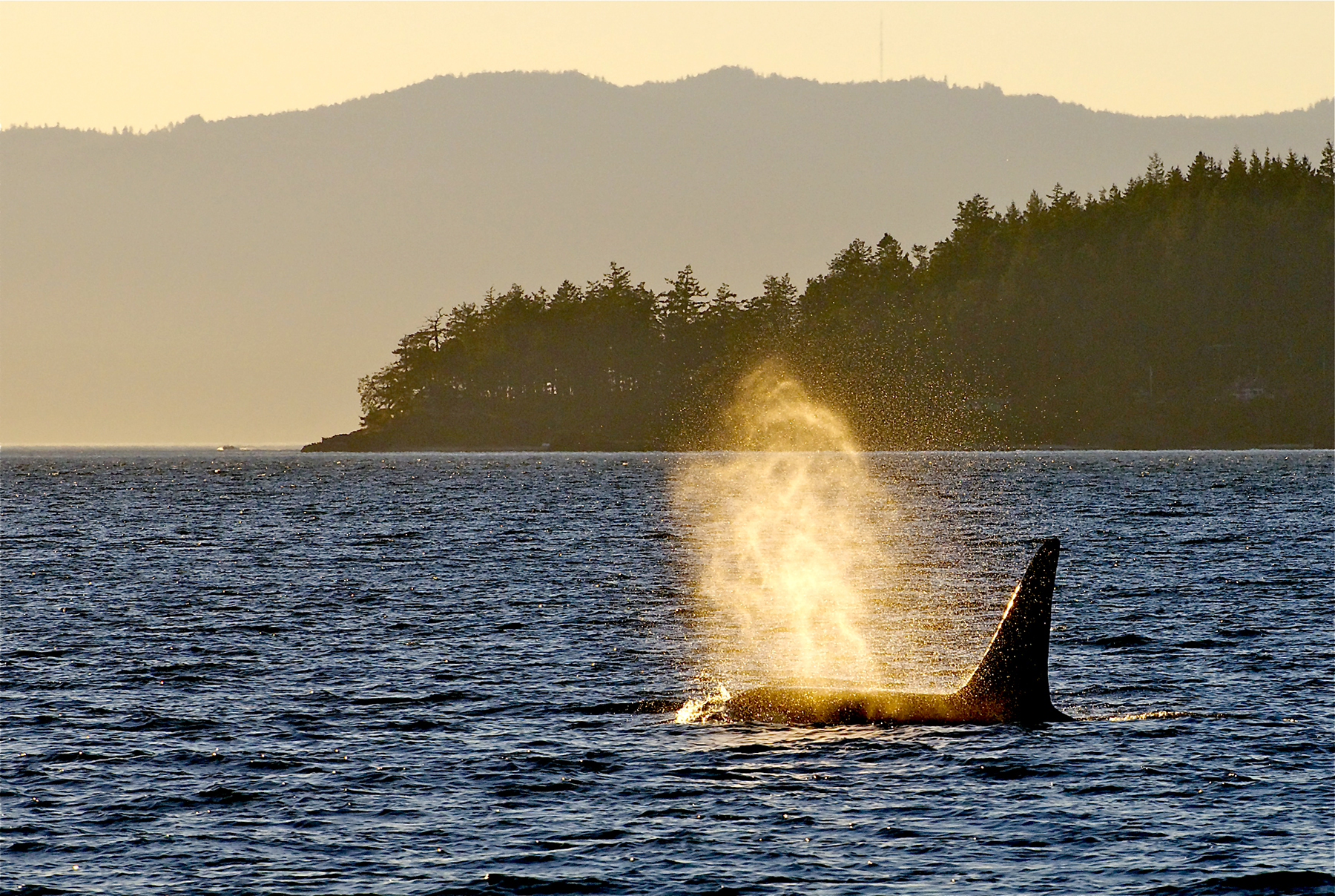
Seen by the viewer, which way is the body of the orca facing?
to the viewer's left
